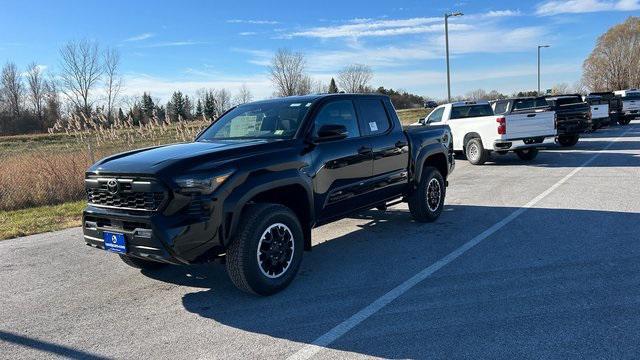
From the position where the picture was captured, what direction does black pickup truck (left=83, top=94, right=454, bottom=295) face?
facing the viewer and to the left of the viewer

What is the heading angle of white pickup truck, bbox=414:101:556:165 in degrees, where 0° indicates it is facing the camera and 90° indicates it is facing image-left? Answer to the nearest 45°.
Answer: approximately 135°

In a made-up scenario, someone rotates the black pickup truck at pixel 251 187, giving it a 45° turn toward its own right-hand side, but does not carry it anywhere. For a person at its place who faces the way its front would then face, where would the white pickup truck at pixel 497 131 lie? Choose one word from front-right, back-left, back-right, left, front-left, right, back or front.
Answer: back-right

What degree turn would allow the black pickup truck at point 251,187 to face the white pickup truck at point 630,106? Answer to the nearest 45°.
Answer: approximately 180°

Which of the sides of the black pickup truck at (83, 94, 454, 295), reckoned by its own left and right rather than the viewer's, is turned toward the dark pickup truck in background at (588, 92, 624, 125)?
back

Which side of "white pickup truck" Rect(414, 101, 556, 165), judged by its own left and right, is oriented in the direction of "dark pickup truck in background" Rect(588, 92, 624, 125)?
right

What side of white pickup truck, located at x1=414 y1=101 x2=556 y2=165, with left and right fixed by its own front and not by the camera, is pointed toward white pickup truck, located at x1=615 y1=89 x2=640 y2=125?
right
